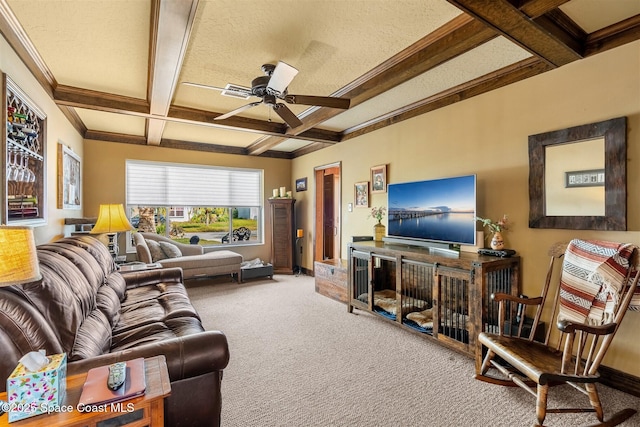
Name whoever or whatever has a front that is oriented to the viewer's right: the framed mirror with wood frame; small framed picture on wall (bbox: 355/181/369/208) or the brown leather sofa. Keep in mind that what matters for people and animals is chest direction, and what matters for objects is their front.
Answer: the brown leather sofa

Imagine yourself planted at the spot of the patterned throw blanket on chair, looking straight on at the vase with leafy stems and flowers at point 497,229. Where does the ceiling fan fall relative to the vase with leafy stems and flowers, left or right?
left

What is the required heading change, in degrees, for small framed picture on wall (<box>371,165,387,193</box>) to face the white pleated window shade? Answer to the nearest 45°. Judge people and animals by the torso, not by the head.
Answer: approximately 45° to its right

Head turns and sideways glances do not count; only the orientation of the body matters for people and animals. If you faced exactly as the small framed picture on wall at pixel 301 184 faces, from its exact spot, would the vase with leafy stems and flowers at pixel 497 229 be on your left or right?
on your left

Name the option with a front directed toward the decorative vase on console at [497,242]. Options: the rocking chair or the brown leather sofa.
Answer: the brown leather sofa

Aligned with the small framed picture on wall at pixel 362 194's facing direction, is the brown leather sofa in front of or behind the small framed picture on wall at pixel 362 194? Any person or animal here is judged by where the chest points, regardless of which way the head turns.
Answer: in front

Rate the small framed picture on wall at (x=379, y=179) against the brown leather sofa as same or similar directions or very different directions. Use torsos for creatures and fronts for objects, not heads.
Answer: very different directions

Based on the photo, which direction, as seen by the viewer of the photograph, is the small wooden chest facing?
facing the viewer and to the left of the viewer

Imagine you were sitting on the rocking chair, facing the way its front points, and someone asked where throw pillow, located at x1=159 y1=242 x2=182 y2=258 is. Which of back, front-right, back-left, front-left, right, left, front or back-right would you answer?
front-right

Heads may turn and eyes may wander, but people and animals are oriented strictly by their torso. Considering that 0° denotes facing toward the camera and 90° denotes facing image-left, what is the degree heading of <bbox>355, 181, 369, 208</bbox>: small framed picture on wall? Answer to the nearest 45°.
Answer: approximately 45°

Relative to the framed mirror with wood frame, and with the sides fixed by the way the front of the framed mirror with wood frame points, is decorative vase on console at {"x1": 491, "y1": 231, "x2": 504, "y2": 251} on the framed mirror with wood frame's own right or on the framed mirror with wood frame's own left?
on the framed mirror with wood frame's own right

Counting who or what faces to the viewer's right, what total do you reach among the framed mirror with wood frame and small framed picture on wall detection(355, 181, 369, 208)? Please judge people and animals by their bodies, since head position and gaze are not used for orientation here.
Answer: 0

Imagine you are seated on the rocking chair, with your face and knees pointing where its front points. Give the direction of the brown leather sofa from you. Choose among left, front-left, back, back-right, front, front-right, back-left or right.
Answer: front

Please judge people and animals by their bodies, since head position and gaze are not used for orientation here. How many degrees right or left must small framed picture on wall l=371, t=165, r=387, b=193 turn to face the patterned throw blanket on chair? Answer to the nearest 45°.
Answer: approximately 90° to its left

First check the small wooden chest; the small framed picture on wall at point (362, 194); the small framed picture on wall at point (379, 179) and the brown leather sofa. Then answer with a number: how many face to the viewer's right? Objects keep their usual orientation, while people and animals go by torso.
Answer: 1

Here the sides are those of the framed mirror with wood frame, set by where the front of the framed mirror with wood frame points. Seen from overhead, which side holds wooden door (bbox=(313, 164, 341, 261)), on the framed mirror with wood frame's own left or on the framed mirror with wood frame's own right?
on the framed mirror with wood frame's own right

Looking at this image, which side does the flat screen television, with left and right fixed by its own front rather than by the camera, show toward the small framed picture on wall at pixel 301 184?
right

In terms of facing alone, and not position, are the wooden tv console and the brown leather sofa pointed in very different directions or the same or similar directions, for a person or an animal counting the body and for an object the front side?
very different directions
